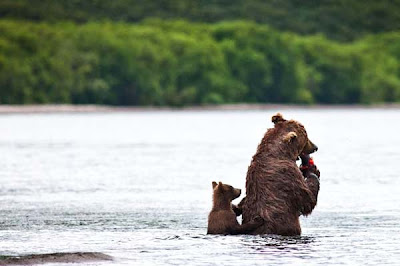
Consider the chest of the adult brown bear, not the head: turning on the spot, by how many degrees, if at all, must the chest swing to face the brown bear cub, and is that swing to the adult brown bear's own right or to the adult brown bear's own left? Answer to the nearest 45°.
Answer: approximately 135° to the adult brown bear's own left

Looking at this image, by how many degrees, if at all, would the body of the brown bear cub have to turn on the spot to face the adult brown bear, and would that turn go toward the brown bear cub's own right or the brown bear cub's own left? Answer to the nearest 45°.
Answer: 0° — it already faces it

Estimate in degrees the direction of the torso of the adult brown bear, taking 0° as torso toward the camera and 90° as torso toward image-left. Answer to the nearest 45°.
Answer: approximately 225°

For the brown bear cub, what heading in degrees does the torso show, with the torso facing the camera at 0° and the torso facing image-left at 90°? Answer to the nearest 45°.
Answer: approximately 270°
